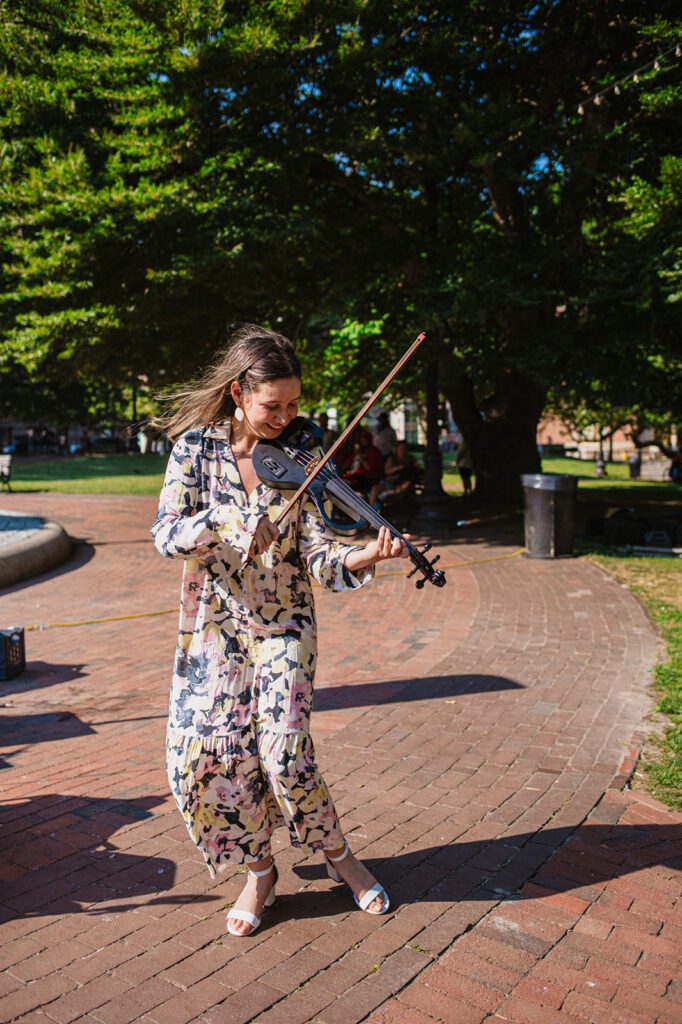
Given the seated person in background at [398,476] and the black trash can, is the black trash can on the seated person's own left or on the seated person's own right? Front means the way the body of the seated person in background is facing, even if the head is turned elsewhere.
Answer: on the seated person's own left

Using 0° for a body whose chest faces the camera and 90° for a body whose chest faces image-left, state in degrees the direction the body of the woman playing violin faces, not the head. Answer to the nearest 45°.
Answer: approximately 315°

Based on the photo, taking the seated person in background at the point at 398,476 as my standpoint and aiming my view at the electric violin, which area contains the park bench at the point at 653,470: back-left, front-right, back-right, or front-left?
back-left

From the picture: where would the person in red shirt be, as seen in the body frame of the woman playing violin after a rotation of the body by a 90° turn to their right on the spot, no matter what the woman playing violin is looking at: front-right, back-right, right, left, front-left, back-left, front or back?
back-right

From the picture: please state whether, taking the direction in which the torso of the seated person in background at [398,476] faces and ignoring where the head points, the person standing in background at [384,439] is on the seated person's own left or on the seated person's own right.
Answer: on the seated person's own right

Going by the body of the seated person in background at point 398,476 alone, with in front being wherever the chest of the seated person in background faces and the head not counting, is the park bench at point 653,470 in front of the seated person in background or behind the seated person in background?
behind

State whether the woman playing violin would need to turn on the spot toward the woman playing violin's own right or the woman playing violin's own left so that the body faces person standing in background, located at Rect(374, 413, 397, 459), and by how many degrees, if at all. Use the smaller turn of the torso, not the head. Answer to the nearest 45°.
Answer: approximately 135° to the woman playing violin's own left
